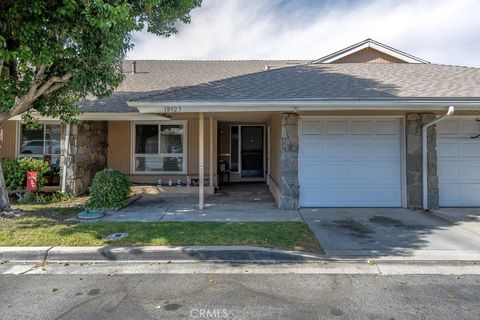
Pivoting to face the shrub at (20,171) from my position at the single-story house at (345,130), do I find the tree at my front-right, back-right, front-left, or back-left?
front-left

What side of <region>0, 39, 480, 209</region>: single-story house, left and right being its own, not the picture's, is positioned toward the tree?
right

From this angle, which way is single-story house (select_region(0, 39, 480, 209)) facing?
toward the camera

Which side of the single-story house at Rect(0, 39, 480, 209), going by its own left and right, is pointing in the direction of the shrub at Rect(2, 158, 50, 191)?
right
